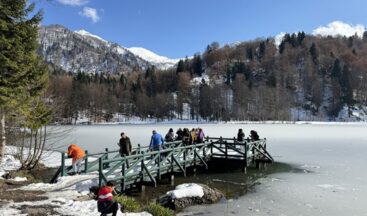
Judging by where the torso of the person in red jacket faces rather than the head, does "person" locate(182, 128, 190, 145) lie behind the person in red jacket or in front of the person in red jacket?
in front

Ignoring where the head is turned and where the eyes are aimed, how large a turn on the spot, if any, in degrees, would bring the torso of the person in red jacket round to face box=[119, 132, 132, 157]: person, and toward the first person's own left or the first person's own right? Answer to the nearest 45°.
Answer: approximately 45° to the first person's own left

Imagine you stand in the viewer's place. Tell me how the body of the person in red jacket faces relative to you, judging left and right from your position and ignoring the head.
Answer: facing away from the viewer and to the right of the viewer

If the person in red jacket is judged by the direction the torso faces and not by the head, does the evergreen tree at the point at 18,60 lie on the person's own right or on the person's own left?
on the person's own left

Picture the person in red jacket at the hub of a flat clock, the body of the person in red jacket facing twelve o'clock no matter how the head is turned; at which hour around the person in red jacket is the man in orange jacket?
The man in orange jacket is roughly at 10 o'clock from the person in red jacket.

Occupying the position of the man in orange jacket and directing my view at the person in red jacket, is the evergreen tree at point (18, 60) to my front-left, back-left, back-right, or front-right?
back-right
